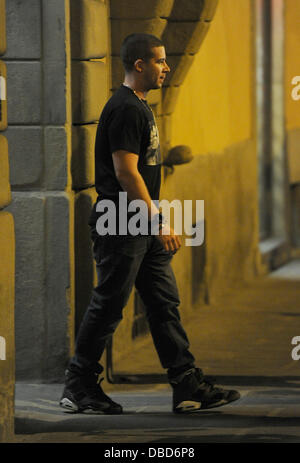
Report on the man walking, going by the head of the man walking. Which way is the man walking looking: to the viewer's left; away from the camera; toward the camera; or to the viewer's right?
to the viewer's right

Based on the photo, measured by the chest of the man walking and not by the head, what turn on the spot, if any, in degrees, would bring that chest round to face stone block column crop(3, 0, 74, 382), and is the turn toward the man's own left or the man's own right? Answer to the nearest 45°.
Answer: approximately 135° to the man's own left

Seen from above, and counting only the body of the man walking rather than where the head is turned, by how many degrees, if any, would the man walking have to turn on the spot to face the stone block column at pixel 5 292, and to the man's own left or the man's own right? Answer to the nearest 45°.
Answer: approximately 135° to the man's own right

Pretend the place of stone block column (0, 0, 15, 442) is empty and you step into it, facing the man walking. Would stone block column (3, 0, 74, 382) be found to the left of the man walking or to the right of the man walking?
left

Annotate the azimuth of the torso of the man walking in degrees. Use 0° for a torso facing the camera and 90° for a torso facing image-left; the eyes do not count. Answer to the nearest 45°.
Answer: approximately 270°
